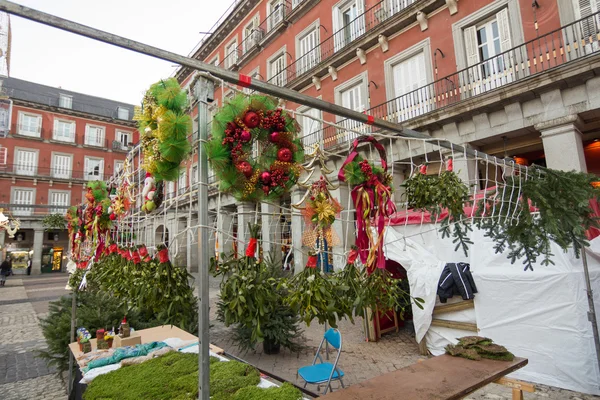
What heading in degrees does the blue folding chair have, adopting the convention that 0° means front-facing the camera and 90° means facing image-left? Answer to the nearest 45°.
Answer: approximately 45°

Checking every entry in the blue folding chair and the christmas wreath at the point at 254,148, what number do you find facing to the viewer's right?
0

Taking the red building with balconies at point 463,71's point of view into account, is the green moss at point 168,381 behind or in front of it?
in front

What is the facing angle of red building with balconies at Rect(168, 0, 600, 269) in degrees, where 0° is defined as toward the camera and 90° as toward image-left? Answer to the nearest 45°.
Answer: approximately 45°

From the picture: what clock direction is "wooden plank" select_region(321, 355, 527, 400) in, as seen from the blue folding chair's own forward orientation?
The wooden plank is roughly at 9 o'clock from the blue folding chair.

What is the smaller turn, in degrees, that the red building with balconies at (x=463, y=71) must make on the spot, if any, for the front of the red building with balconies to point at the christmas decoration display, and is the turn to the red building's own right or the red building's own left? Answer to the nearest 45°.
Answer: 0° — it already faces it

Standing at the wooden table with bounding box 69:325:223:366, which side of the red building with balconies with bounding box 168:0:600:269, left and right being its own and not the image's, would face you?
front

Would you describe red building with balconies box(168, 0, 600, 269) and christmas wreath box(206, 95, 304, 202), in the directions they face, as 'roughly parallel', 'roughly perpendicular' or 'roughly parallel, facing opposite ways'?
roughly perpendicular

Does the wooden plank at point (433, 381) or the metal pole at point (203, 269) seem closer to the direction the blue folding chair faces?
the metal pole

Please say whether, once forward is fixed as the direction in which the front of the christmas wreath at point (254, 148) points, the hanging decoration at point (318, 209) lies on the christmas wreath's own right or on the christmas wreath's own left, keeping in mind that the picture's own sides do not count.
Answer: on the christmas wreath's own left

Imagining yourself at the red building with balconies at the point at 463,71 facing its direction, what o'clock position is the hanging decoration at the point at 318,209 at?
The hanging decoration is roughly at 11 o'clock from the red building with balconies.

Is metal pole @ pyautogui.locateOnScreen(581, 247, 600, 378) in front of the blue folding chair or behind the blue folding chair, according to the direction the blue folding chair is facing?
behind
